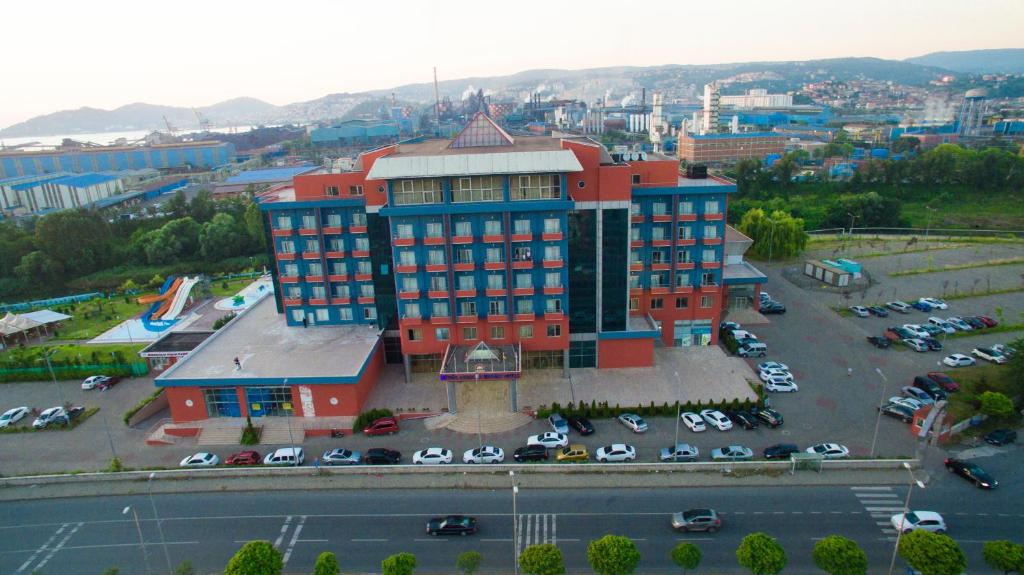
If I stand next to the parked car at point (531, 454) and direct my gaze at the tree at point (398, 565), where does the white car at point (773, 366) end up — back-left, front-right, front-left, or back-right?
back-left

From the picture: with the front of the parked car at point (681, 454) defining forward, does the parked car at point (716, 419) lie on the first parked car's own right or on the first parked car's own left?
on the first parked car's own right

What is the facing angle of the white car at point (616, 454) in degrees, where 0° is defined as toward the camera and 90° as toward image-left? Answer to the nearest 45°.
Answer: approximately 90°

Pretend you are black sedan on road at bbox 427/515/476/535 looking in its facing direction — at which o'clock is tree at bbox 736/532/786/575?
The tree is roughly at 7 o'clock from the black sedan on road.

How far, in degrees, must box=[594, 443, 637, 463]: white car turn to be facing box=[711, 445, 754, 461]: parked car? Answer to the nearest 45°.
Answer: approximately 180°

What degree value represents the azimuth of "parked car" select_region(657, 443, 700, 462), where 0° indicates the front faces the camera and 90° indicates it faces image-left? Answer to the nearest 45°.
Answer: approximately 90°

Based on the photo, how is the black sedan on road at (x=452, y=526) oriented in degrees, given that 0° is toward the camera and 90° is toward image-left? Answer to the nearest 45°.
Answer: approximately 90°

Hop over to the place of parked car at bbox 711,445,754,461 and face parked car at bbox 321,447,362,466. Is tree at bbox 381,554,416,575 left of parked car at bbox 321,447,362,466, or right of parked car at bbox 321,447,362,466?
left

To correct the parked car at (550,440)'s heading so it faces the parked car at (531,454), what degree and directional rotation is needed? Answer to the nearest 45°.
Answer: approximately 45° to its left

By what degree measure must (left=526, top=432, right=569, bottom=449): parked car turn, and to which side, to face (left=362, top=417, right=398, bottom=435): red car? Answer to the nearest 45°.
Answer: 0° — it already faces it
